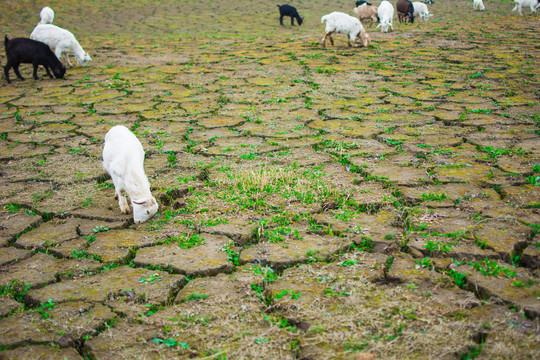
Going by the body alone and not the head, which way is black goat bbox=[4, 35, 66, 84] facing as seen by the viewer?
to the viewer's right

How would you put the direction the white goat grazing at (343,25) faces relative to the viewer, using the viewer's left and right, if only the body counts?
facing to the right of the viewer

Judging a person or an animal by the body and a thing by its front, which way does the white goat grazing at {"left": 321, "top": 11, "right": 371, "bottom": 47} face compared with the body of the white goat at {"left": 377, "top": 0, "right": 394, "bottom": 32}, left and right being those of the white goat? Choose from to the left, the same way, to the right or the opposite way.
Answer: to the left

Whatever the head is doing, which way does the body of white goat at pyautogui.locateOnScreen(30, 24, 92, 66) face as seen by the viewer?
to the viewer's right

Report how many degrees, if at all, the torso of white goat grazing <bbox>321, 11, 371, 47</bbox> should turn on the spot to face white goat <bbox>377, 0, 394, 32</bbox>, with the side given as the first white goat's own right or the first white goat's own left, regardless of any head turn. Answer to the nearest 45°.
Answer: approximately 90° to the first white goat's own left

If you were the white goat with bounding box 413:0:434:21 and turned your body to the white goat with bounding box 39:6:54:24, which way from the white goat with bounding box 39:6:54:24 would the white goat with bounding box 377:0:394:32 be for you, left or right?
left
